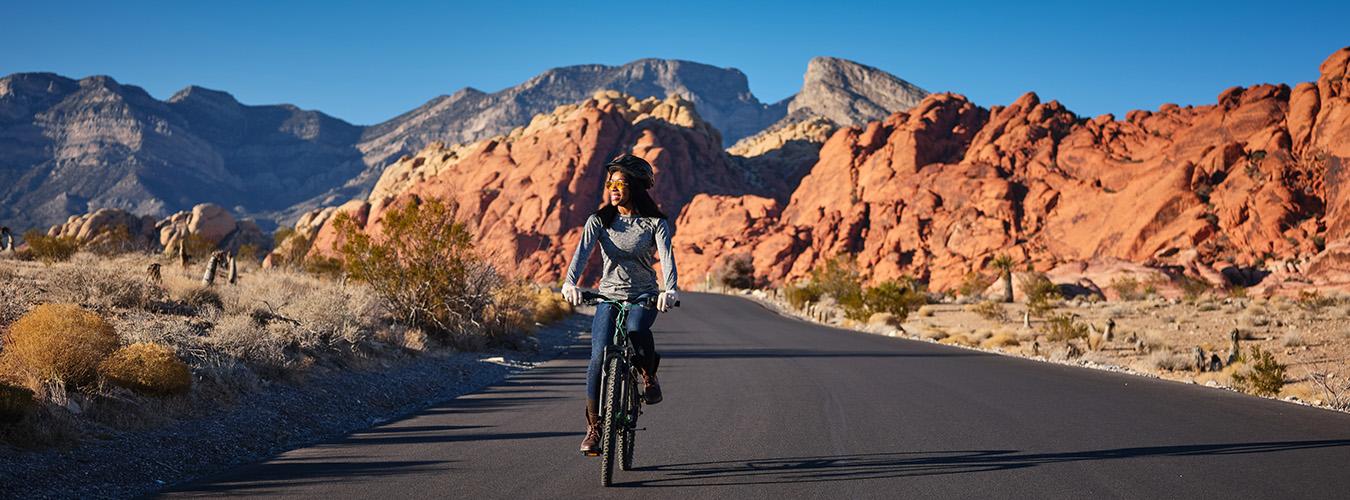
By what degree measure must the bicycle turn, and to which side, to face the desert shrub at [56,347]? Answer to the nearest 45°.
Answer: approximately 90° to its right

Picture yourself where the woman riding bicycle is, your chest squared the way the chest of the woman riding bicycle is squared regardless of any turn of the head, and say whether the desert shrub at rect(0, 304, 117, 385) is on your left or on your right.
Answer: on your right

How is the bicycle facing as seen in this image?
toward the camera

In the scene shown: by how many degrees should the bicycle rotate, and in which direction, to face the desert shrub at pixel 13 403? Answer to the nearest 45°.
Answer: approximately 90° to its right

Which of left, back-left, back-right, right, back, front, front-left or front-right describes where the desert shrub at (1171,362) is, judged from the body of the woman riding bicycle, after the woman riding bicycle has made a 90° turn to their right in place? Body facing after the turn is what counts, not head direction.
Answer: back-right

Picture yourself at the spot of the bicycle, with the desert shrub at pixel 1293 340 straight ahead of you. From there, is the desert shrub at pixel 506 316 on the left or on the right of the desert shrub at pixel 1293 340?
left

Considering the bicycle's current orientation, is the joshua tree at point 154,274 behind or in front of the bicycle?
behind

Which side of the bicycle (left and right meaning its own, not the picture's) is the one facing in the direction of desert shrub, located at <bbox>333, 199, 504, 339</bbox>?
back

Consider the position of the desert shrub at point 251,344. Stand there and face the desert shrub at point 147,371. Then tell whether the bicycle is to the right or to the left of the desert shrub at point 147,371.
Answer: left

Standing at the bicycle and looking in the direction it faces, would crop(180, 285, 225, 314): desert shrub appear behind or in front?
behind

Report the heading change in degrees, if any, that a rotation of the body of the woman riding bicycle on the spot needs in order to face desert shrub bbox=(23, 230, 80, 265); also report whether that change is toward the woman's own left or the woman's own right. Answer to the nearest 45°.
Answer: approximately 135° to the woman's own right

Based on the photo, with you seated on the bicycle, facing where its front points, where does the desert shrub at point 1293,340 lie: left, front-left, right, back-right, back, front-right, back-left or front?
back-left

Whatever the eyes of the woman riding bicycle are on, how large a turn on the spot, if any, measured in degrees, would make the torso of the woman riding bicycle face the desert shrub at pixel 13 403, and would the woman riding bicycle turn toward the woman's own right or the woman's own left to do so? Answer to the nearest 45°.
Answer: approximately 90° to the woman's own right

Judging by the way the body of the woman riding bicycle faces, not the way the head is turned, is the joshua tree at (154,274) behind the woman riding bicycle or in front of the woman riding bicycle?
behind

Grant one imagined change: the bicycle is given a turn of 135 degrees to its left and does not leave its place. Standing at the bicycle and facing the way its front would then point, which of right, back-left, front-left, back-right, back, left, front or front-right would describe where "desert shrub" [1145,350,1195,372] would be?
front

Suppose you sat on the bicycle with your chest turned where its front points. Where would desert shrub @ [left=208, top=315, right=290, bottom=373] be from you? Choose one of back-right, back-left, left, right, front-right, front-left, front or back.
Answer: back-right

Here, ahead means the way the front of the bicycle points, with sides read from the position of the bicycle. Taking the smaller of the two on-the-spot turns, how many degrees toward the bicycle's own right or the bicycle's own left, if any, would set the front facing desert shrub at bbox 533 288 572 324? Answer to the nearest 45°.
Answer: approximately 180°

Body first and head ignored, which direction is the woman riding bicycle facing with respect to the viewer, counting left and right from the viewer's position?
facing the viewer

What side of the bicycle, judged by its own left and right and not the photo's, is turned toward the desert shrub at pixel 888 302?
back

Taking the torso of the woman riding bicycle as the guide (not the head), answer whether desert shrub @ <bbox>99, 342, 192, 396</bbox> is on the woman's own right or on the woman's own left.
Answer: on the woman's own right
